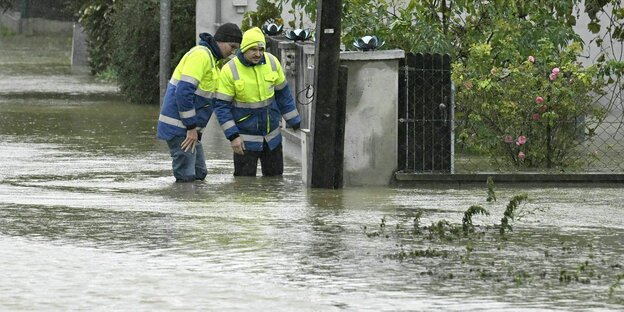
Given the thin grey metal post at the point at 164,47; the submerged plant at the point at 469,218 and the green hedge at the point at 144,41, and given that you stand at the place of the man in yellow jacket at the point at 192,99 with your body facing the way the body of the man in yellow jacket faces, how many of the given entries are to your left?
2

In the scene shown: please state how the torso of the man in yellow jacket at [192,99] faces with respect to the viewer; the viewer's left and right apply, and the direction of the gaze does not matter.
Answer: facing to the right of the viewer

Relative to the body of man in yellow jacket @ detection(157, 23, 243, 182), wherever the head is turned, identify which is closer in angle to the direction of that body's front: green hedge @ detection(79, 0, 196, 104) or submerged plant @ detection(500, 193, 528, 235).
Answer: the submerged plant

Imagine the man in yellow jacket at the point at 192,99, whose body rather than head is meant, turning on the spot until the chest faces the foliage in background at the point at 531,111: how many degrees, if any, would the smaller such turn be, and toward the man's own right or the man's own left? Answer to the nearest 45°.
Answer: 0° — they already face it

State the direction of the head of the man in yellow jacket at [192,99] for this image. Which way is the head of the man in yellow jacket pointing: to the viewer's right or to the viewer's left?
to the viewer's right

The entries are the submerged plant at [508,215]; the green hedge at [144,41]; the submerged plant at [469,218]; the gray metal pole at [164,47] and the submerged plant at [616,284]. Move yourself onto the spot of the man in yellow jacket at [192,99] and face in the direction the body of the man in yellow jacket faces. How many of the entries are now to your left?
2

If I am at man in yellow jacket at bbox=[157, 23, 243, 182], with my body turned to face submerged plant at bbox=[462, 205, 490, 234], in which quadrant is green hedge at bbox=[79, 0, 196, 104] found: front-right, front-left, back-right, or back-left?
back-left

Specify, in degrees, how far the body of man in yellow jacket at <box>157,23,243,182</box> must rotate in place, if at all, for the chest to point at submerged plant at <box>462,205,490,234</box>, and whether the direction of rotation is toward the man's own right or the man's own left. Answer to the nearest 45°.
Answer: approximately 45° to the man's own right

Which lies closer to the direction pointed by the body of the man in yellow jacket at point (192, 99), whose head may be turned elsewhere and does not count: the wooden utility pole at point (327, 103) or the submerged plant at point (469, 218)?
the wooden utility pole

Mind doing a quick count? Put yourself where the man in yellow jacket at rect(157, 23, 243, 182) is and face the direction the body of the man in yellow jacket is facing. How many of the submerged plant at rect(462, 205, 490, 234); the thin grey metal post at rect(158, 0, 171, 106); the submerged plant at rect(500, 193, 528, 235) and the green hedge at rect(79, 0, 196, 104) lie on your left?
2

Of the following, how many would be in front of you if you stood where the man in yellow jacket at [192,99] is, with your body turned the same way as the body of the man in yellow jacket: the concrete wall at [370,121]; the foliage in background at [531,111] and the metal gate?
3
